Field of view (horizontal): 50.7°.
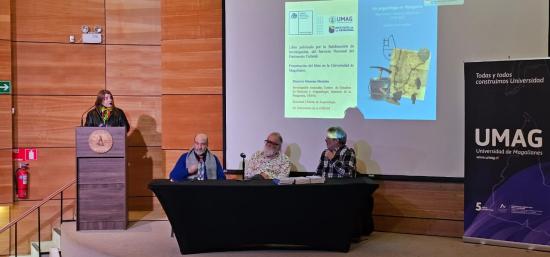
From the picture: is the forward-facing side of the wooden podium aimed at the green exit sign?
no

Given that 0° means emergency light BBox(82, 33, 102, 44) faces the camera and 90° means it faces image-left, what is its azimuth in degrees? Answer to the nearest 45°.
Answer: approximately 0°

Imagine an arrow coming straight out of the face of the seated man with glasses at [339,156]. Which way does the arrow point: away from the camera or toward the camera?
toward the camera

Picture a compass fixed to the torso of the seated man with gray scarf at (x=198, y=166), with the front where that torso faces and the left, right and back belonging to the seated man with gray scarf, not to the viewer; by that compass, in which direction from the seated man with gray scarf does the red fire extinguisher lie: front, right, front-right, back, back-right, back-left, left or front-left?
back-right

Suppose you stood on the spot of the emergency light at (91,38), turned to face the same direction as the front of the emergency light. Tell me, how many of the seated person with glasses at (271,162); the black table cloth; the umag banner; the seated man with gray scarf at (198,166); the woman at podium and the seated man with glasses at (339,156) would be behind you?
0

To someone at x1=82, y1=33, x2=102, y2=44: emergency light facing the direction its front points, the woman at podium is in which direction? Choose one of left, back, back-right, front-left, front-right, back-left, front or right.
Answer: front

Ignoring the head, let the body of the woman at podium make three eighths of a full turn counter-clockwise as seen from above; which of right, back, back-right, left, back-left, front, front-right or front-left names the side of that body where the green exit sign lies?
left

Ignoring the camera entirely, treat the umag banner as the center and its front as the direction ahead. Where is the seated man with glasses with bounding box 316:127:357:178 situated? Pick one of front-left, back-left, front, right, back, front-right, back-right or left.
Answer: right

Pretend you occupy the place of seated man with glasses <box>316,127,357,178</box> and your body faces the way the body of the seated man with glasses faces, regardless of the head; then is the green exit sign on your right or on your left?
on your right

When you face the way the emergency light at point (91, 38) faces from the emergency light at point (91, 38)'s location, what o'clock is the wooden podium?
The wooden podium is roughly at 12 o'clock from the emergency light.

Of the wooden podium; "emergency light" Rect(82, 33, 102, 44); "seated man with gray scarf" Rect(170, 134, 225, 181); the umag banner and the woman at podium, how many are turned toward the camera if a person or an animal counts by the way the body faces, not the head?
5

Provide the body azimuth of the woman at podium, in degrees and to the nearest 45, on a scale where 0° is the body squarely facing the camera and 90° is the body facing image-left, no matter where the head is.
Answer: approximately 0°

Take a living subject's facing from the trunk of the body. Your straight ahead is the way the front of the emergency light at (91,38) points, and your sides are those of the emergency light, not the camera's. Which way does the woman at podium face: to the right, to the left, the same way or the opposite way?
the same way

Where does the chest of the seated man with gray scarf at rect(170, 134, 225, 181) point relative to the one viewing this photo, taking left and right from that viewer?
facing the viewer
